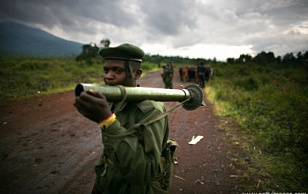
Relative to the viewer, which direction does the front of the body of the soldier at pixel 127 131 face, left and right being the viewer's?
facing the viewer and to the left of the viewer

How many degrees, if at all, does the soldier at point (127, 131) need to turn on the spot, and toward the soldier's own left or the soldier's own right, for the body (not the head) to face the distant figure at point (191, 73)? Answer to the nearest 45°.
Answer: approximately 180°

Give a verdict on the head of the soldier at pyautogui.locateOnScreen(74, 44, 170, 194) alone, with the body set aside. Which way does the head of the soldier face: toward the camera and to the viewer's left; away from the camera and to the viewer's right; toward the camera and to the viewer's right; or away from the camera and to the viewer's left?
toward the camera and to the viewer's left
